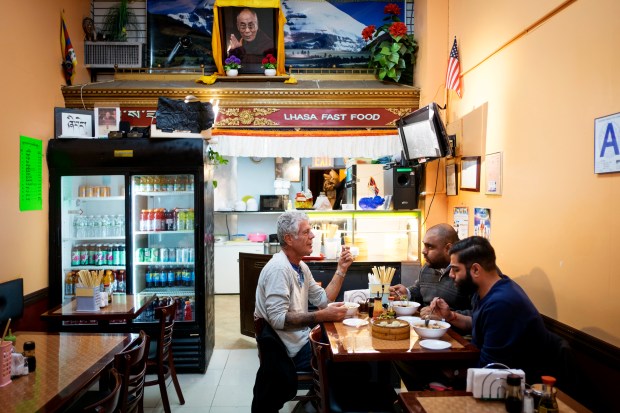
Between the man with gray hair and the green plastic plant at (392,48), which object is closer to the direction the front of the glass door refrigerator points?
the man with gray hair

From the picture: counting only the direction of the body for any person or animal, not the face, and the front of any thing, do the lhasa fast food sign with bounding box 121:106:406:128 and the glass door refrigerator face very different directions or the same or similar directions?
same or similar directions

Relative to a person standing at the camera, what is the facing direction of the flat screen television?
facing the viewer and to the left of the viewer

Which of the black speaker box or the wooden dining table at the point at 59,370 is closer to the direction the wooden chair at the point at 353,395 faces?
the black speaker box

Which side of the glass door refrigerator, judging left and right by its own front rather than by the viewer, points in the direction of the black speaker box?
left

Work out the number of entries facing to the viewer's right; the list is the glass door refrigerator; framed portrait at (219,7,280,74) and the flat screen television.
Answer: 0

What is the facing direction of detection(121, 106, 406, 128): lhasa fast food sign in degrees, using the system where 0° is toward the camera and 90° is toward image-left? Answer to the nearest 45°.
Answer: approximately 0°

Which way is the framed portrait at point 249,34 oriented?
toward the camera

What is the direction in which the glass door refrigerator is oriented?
toward the camera

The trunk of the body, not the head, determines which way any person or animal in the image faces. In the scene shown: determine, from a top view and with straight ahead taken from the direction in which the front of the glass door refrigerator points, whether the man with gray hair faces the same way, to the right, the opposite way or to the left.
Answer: to the left

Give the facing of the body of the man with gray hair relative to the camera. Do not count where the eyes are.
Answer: to the viewer's right

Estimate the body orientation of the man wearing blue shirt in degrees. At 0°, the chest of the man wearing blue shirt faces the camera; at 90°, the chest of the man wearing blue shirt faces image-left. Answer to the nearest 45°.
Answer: approximately 90°

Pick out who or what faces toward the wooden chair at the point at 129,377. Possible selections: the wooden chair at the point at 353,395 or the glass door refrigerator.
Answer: the glass door refrigerator

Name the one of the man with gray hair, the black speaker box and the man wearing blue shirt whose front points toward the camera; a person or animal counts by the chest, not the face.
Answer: the black speaker box

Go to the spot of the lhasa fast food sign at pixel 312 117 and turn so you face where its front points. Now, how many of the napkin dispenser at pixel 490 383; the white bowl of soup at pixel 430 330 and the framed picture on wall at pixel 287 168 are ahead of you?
2

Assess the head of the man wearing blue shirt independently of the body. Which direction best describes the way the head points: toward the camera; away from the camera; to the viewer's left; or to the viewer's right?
to the viewer's left

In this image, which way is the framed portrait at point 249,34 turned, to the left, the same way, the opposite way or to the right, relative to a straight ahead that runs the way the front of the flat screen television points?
to the left

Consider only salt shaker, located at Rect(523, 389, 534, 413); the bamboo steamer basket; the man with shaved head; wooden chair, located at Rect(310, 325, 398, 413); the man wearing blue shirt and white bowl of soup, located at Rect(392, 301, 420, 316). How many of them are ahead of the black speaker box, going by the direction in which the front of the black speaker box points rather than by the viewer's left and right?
6

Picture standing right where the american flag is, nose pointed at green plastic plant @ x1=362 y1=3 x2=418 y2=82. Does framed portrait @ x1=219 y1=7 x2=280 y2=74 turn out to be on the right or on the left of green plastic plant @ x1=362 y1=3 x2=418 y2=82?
left

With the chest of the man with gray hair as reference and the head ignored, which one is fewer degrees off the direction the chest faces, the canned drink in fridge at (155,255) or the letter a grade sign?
the letter a grade sign
